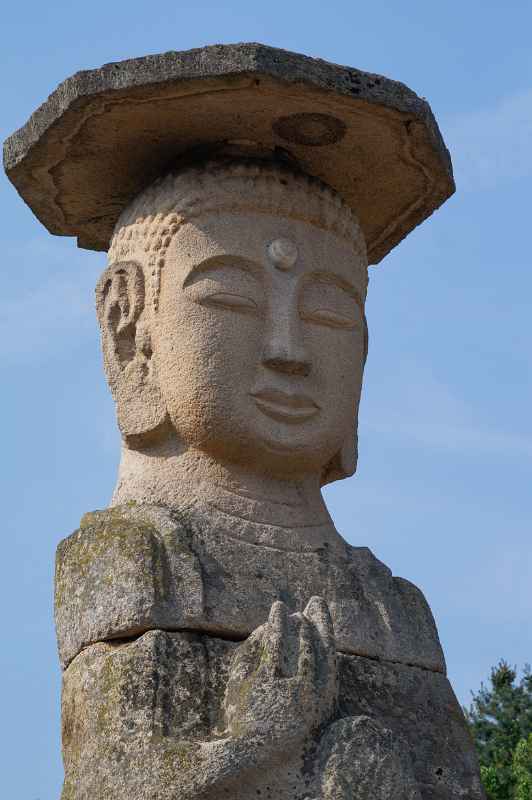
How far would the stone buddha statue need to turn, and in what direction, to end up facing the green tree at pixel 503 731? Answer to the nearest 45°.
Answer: approximately 135° to its left

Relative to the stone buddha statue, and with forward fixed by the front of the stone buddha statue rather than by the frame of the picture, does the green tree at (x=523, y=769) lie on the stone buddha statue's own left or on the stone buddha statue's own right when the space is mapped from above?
on the stone buddha statue's own left

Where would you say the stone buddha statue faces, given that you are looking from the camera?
facing the viewer and to the right of the viewer
